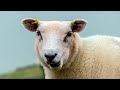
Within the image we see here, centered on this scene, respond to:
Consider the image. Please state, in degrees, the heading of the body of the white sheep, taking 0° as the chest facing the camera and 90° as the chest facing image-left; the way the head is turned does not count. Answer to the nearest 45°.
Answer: approximately 45°
